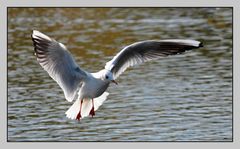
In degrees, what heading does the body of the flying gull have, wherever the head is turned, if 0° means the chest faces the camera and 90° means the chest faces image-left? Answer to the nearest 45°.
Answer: approximately 315°
